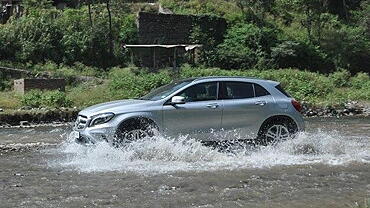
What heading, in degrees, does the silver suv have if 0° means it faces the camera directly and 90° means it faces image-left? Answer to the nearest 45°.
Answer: approximately 90°

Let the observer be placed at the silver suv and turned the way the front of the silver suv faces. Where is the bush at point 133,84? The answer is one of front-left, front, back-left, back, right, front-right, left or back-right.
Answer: right

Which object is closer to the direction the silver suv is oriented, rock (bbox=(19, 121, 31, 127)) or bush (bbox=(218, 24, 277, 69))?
the rock

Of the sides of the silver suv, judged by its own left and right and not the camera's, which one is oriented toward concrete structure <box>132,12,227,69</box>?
right

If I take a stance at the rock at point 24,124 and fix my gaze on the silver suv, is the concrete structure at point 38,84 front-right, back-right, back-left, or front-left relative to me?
back-left

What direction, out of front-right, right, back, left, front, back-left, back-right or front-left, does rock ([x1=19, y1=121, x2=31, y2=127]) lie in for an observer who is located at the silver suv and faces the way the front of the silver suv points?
front-right

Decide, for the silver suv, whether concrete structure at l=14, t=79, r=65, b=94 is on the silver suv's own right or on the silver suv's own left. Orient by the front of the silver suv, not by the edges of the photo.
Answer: on the silver suv's own right

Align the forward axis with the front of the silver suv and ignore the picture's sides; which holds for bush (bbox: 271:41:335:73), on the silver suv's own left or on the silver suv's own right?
on the silver suv's own right
